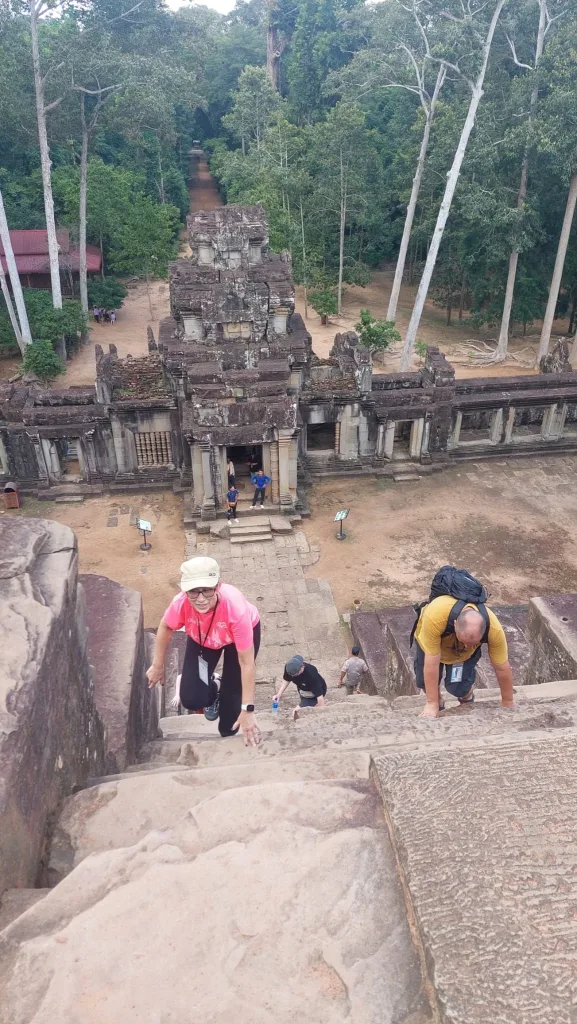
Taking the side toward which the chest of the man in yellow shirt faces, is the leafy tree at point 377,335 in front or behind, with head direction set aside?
behind

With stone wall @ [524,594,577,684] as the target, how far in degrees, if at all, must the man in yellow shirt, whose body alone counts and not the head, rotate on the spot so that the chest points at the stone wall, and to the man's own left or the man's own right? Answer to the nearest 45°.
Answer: approximately 135° to the man's own left

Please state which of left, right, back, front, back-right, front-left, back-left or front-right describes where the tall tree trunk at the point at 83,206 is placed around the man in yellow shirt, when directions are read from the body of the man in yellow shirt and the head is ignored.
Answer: back-right

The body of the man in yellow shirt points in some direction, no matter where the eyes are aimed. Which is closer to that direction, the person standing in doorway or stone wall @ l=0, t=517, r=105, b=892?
the stone wall

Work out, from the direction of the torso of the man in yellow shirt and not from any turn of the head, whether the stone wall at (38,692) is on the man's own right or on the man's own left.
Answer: on the man's own right

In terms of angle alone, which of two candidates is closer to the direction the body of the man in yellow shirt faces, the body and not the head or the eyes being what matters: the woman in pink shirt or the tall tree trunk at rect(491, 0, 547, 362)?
the woman in pink shirt

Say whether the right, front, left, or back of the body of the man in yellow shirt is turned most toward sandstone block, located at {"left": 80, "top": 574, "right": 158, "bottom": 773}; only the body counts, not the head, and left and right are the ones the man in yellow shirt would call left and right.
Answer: right

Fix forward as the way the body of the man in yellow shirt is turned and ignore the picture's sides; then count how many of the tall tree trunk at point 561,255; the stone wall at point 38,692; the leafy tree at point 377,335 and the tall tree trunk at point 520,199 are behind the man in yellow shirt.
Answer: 3

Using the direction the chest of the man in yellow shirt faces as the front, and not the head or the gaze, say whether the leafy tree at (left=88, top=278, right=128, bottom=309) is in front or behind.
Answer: behind

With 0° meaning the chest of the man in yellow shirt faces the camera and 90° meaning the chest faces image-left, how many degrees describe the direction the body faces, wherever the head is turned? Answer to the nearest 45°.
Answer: approximately 0°

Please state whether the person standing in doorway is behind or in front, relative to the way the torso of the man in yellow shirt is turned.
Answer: behind
